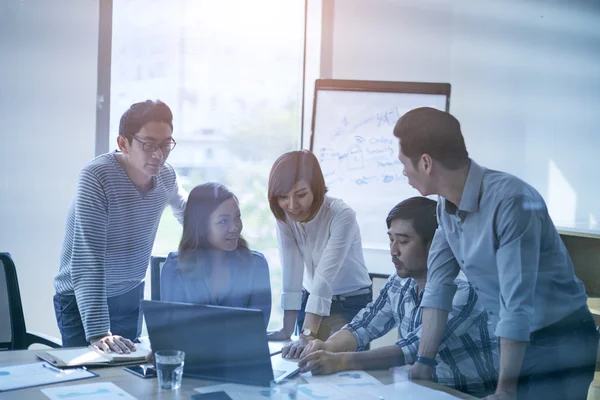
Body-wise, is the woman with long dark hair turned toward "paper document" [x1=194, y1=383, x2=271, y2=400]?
yes

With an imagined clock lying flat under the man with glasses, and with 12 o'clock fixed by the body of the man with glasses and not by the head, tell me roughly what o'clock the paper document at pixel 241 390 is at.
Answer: The paper document is roughly at 1 o'clock from the man with glasses.

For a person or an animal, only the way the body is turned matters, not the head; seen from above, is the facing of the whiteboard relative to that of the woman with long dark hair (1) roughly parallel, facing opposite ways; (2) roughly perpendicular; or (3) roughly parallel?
roughly parallel

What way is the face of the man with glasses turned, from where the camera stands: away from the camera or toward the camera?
toward the camera

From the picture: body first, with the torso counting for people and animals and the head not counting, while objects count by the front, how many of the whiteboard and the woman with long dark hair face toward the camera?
2

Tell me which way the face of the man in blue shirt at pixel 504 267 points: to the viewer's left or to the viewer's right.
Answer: to the viewer's left

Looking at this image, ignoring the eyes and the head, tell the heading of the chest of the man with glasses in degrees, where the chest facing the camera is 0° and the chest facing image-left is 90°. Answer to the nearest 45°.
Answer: approximately 315°

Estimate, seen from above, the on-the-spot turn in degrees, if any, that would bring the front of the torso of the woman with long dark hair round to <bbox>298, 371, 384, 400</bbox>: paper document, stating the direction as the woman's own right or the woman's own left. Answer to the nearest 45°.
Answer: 0° — they already face it

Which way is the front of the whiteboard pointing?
toward the camera

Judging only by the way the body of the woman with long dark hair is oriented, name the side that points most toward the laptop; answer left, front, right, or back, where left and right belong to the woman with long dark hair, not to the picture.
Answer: front

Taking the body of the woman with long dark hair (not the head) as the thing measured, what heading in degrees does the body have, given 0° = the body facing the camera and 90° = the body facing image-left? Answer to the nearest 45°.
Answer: approximately 0°

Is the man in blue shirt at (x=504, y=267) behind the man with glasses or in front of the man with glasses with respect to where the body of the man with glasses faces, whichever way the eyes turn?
in front
